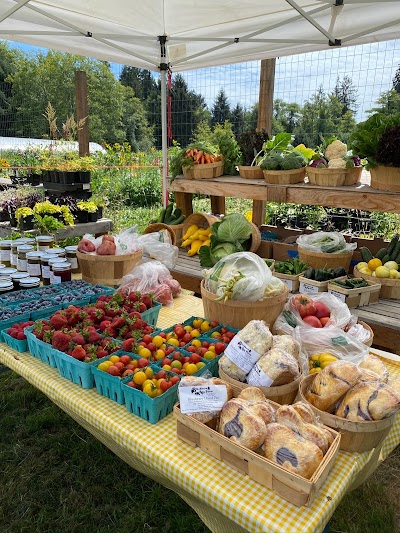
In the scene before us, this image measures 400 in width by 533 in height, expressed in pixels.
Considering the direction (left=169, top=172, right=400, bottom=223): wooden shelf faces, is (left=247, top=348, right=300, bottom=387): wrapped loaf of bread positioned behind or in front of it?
in front

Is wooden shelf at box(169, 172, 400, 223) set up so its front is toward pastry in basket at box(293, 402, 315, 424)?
yes

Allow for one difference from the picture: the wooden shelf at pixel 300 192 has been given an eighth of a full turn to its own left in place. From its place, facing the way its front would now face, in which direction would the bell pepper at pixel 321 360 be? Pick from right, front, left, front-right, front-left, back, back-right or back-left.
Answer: front-right

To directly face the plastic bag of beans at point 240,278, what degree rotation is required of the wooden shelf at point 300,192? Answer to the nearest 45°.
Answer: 0° — it already faces it

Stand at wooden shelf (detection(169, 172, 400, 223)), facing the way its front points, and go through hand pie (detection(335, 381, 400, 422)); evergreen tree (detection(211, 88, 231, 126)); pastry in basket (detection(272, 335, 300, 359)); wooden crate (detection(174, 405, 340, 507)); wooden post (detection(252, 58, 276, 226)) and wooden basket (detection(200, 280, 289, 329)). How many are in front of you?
4

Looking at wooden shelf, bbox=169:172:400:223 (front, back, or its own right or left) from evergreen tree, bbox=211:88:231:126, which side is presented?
back

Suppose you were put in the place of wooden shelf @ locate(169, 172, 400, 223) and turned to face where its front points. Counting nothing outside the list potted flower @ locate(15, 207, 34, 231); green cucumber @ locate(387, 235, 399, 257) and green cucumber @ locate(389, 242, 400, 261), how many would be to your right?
1

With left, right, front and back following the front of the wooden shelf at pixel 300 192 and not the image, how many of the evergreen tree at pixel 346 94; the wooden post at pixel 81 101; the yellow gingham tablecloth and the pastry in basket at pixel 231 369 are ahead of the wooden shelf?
2

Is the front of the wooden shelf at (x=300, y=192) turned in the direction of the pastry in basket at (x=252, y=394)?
yes

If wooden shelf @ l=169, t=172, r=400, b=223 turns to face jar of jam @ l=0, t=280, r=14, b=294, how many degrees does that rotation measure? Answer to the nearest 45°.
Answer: approximately 45° to its right

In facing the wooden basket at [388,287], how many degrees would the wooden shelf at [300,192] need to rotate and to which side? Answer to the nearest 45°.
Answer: approximately 45° to its left

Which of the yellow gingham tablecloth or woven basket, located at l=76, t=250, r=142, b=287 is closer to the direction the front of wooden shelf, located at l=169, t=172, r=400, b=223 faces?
the yellow gingham tablecloth

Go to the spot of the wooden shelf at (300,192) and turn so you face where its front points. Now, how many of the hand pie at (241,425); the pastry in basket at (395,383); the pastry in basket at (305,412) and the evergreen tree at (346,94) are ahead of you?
3

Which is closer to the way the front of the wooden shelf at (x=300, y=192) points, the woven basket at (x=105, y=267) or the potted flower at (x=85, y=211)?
the woven basket

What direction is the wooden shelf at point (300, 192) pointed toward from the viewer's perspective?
toward the camera

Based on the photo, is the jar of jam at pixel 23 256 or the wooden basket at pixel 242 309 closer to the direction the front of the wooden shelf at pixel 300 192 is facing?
the wooden basket

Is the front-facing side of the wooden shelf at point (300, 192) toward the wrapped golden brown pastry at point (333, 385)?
yes

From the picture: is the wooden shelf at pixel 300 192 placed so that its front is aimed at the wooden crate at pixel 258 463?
yes

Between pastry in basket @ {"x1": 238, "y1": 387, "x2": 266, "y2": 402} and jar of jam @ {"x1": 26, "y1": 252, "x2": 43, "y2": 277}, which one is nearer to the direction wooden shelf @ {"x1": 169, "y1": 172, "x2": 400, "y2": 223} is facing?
the pastry in basket

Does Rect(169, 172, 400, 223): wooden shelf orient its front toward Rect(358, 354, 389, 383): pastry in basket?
yes

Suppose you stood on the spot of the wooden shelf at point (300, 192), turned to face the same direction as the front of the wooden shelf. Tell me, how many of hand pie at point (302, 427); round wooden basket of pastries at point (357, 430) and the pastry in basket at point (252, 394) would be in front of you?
3
